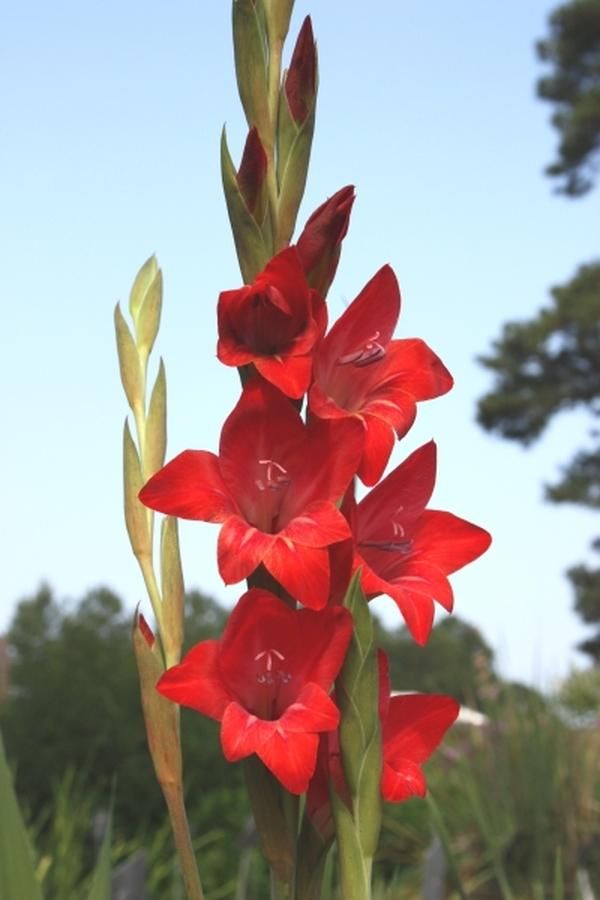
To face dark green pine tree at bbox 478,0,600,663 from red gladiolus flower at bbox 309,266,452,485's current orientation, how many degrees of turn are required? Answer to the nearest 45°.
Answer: approximately 135° to its left

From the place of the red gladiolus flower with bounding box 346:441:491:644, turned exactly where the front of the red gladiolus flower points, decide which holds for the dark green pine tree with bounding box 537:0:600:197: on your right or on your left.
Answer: on your left

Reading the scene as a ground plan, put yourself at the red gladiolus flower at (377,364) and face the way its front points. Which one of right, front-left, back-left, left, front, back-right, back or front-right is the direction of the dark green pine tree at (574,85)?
back-left

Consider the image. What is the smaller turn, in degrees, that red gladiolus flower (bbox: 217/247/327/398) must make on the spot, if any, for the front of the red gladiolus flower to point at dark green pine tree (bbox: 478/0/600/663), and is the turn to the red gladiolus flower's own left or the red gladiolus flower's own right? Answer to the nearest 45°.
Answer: approximately 180°

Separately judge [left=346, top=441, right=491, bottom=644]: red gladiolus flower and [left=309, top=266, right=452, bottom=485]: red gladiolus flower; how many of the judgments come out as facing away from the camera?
0

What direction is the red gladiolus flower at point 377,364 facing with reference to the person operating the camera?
facing the viewer and to the right of the viewer

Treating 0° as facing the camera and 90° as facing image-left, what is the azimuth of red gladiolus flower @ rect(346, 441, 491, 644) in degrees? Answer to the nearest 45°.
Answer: approximately 315°

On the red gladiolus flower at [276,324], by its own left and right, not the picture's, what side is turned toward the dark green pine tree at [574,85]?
back
